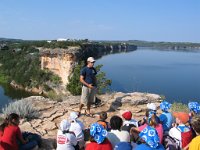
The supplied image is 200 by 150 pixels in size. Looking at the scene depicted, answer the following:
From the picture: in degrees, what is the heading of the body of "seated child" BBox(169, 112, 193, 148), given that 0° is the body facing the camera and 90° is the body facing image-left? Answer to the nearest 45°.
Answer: approximately 135°

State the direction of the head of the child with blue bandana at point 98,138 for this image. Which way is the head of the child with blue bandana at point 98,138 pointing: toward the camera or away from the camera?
away from the camera

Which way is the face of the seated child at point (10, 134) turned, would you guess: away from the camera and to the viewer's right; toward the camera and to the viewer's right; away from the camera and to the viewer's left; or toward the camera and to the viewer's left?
away from the camera and to the viewer's right

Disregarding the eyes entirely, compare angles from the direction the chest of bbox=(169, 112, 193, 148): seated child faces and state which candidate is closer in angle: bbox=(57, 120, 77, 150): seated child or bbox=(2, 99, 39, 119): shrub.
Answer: the shrub

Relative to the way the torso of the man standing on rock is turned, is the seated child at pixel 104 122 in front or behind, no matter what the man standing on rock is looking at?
in front

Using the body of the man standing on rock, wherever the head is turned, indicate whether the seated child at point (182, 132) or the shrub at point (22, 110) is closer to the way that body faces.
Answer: the seated child

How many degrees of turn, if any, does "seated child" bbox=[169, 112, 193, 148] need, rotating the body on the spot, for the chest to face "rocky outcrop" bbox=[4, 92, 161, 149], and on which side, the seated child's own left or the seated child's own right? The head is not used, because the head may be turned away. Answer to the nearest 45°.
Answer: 0° — they already face it

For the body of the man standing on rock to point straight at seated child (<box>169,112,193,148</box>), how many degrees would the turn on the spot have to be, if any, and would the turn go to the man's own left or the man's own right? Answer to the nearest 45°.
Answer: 0° — they already face them

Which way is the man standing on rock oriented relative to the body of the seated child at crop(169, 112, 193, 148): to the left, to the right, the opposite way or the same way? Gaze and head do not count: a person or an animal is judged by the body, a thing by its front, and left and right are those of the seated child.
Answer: the opposite way

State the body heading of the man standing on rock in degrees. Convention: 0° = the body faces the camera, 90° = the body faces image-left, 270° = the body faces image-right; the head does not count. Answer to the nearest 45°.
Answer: approximately 315°

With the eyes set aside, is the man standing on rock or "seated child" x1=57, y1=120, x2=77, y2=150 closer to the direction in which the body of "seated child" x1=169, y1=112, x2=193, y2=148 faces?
the man standing on rock

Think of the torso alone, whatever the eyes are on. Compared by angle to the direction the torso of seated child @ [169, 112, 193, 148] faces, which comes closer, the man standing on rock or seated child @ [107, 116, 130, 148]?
the man standing on rock

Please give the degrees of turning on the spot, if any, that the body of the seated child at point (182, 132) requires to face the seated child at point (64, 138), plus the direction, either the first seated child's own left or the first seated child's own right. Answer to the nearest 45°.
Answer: approximately 45° to the first seated child's own left
